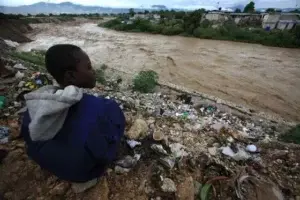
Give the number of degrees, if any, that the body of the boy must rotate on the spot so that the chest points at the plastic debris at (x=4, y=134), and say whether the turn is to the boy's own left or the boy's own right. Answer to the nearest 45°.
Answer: approximately 90° to the boy's own left

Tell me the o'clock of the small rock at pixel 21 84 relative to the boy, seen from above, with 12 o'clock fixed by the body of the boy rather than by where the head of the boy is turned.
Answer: The small rock is roughly at 10 o'clock from the boy.

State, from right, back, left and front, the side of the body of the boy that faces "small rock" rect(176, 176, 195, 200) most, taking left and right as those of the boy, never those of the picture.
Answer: right

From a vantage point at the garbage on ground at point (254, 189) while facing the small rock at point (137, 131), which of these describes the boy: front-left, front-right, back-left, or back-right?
front-left

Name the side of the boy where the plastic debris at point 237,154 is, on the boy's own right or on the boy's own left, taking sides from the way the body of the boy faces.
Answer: on the boy's own right

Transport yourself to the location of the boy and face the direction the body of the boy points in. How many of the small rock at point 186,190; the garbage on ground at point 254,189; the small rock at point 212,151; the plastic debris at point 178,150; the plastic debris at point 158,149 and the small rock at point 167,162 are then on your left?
0

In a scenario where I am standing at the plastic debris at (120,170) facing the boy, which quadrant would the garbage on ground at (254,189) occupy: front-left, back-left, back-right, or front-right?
back-left

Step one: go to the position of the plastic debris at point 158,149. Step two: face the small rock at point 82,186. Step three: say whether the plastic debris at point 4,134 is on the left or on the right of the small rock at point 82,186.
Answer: right

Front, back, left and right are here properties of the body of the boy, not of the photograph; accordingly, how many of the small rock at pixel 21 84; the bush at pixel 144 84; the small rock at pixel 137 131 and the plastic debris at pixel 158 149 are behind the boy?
0

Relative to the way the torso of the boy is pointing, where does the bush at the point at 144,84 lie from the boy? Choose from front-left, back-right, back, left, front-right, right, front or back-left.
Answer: front

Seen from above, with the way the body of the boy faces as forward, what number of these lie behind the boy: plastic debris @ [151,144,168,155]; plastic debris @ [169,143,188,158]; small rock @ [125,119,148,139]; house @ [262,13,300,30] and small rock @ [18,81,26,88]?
0

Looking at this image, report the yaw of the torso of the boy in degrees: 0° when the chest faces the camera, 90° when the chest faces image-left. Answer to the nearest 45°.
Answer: approximately 225°
